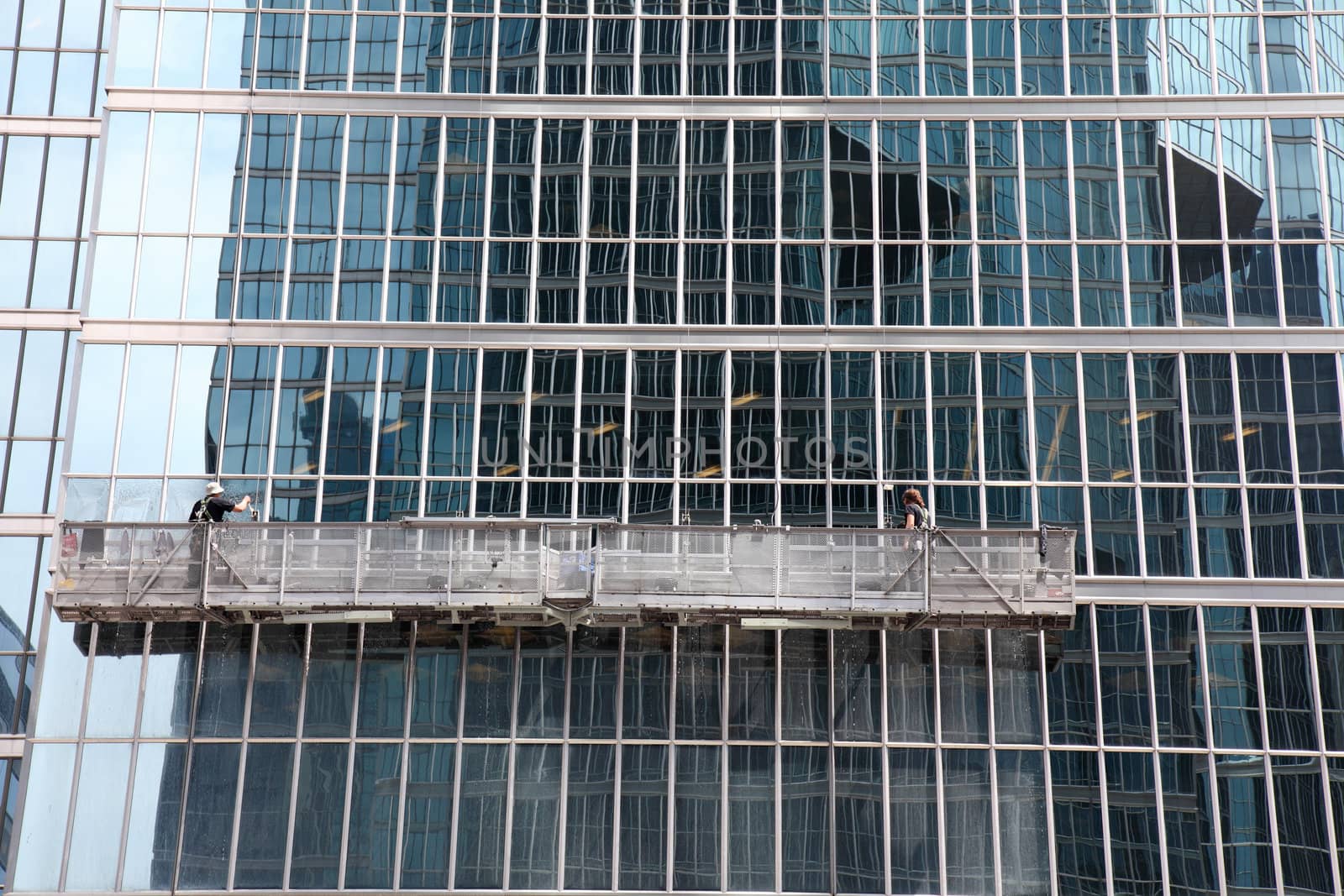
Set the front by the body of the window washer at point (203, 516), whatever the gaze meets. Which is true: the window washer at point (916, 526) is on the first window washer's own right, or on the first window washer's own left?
on the first window washer's own right

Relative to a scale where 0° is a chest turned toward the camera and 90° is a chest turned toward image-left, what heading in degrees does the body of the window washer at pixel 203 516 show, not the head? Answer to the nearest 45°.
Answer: approximately 225°
